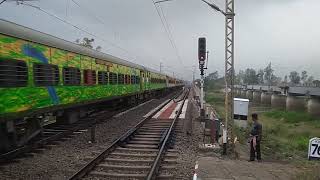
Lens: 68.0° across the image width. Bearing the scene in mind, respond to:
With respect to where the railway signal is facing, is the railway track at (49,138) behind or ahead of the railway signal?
ahead

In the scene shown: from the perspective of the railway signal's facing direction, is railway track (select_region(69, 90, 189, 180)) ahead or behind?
ahead

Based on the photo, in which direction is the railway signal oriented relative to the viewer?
toward the camera

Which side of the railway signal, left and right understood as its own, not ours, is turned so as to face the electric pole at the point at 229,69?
front

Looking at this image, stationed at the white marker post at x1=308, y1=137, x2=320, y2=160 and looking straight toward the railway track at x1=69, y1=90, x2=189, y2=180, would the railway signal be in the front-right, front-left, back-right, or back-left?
front-right

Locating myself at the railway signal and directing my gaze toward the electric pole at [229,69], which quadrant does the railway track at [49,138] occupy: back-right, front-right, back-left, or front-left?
front-right
